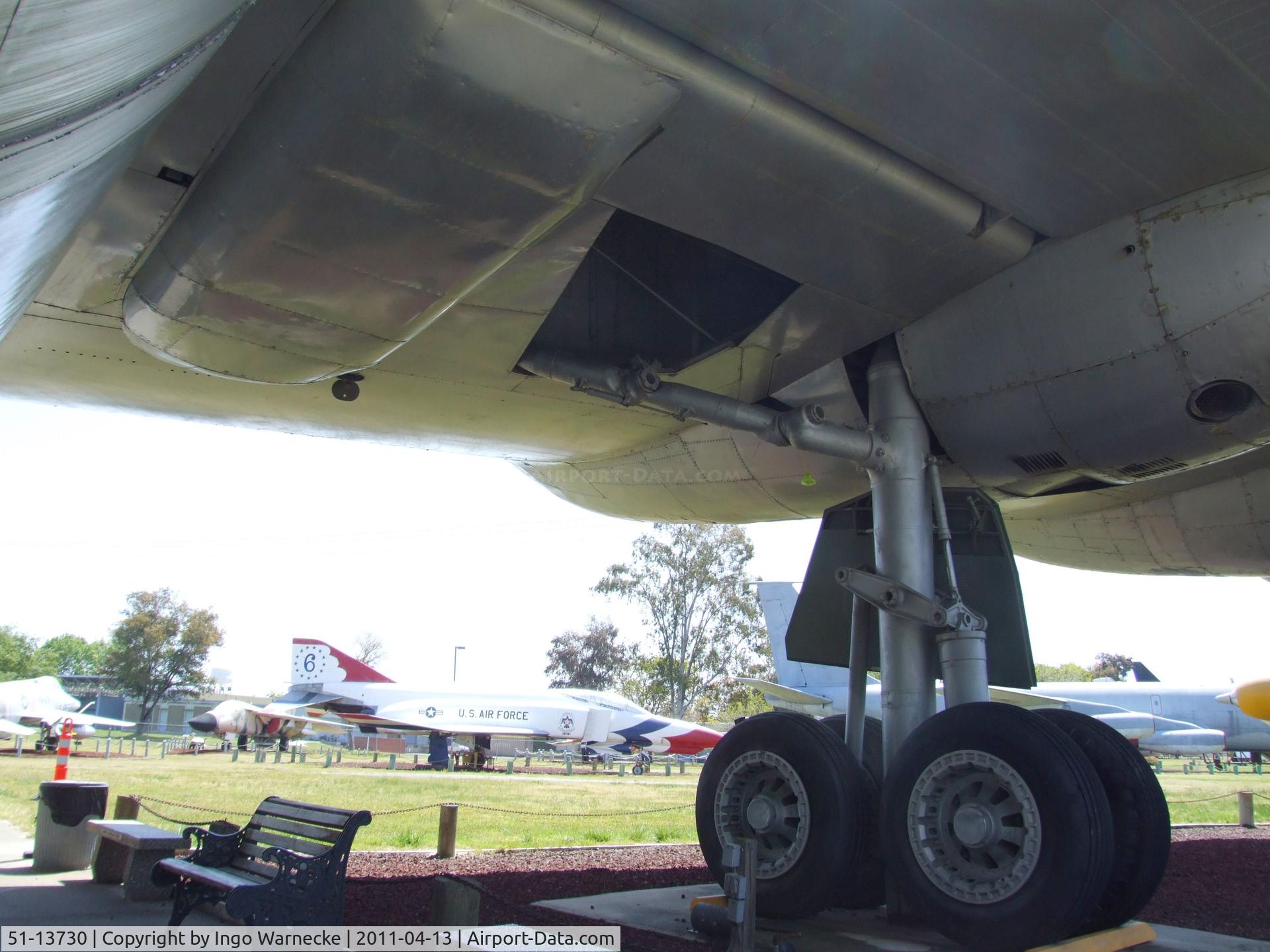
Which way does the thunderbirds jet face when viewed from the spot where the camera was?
facing to the right of the viewer

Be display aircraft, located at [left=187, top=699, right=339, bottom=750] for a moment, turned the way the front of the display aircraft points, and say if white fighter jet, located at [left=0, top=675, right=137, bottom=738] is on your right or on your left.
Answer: on your right

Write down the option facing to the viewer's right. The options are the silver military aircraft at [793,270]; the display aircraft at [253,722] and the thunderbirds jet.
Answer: the thunderbirds jet

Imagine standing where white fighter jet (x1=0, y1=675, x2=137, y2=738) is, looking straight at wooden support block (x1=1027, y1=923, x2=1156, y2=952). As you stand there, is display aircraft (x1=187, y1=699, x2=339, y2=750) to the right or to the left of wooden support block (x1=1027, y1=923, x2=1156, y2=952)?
left

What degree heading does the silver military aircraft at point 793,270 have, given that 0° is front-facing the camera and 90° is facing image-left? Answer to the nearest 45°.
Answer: approximately 135°

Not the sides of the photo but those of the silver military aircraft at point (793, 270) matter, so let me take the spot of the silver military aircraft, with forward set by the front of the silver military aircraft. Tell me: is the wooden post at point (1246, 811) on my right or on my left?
on my right

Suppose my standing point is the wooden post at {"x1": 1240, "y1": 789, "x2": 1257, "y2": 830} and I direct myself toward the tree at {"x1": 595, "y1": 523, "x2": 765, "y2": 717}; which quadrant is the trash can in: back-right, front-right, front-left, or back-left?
back-left

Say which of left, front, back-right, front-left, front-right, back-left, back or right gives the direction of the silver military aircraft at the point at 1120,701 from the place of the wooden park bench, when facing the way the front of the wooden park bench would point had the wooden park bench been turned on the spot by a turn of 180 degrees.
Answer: front

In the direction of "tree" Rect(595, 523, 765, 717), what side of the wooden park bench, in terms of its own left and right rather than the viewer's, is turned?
back

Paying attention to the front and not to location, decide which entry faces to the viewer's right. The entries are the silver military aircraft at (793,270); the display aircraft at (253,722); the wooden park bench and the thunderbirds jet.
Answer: the thunderbirds jet

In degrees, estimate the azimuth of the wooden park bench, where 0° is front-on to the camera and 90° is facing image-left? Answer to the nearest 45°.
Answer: approximately 45°
